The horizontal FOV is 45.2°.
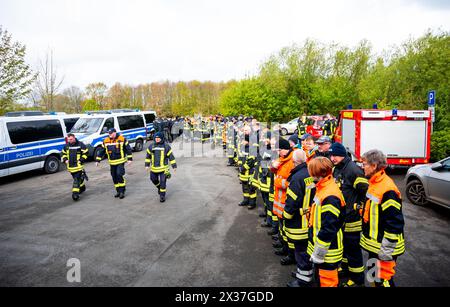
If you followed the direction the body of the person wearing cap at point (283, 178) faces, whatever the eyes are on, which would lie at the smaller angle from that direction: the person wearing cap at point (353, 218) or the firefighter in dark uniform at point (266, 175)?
the firefighter in dark uniform

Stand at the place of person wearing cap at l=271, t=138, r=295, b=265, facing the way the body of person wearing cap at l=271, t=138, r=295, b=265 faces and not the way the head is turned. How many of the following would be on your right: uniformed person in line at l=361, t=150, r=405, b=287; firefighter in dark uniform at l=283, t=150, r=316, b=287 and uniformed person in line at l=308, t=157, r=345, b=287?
0

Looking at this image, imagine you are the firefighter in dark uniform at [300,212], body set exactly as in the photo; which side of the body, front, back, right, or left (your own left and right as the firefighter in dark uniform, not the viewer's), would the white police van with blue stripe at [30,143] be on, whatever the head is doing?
front

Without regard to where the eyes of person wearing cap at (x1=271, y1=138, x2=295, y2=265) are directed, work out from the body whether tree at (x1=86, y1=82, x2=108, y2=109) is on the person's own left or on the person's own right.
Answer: on the person's own right

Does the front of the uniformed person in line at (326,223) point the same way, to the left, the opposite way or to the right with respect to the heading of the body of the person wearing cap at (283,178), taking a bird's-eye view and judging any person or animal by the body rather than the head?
the same way

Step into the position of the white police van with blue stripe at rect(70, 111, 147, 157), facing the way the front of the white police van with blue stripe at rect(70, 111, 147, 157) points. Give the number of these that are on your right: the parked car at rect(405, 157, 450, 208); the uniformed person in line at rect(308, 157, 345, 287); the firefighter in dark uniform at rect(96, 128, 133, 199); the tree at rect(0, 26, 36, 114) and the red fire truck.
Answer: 1

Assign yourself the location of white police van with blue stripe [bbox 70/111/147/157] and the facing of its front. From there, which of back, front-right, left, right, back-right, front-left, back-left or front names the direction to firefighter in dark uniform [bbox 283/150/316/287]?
front-left

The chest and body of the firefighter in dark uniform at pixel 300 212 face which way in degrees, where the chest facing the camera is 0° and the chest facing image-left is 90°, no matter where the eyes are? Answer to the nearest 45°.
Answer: approximately 135°

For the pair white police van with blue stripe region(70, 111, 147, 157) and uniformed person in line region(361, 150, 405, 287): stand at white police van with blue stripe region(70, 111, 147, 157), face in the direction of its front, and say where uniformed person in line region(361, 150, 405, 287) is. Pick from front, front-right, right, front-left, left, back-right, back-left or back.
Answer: front-left

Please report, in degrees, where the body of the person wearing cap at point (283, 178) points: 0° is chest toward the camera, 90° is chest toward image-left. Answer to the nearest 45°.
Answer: approximately 90°

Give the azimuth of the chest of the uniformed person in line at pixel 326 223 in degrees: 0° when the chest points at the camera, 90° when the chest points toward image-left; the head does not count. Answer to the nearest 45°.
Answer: approximately 90°

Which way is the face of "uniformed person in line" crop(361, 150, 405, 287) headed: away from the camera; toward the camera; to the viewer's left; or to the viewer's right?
to the viewer's left

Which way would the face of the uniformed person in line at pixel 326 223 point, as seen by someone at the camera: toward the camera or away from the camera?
away from the camera

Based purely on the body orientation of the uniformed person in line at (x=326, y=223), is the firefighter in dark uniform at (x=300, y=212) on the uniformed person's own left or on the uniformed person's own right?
on the uniformed person's own right
